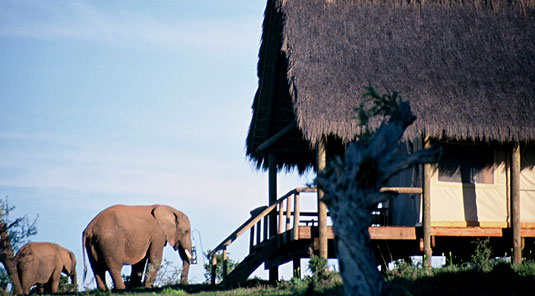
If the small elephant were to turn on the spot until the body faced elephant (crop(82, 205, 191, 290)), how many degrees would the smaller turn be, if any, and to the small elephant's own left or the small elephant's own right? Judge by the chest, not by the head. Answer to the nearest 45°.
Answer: approximately 45° to the small elephant's own right

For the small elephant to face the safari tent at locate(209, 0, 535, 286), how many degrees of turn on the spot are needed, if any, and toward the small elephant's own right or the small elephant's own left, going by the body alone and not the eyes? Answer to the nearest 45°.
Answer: approximately 45° to the small elephant's own right

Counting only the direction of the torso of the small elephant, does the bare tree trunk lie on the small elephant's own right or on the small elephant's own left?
on the small elephant's own right

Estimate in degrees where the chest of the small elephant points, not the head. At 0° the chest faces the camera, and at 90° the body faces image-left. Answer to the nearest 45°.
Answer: approximately 270°
